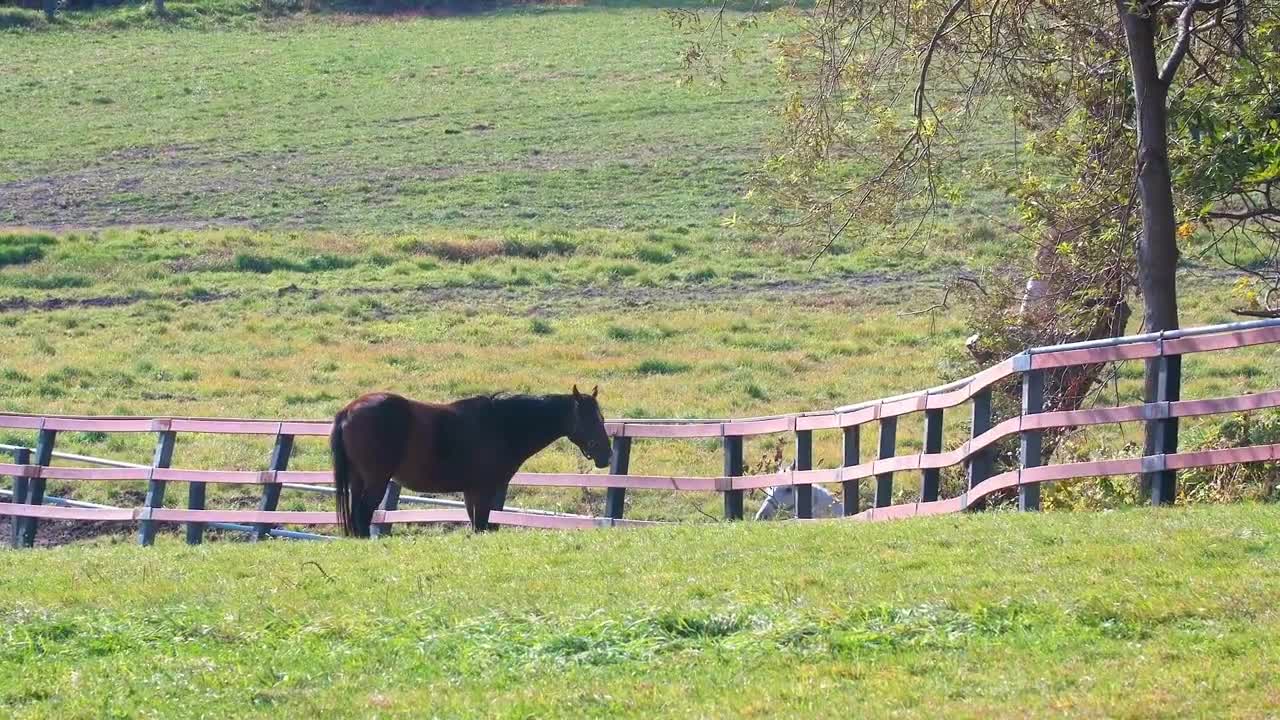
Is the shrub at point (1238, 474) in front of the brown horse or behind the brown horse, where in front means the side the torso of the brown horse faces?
in front

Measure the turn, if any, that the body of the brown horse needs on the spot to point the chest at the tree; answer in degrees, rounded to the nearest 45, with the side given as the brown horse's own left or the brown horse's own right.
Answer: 0° — it already faces it

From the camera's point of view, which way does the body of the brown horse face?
to the viewer's right
